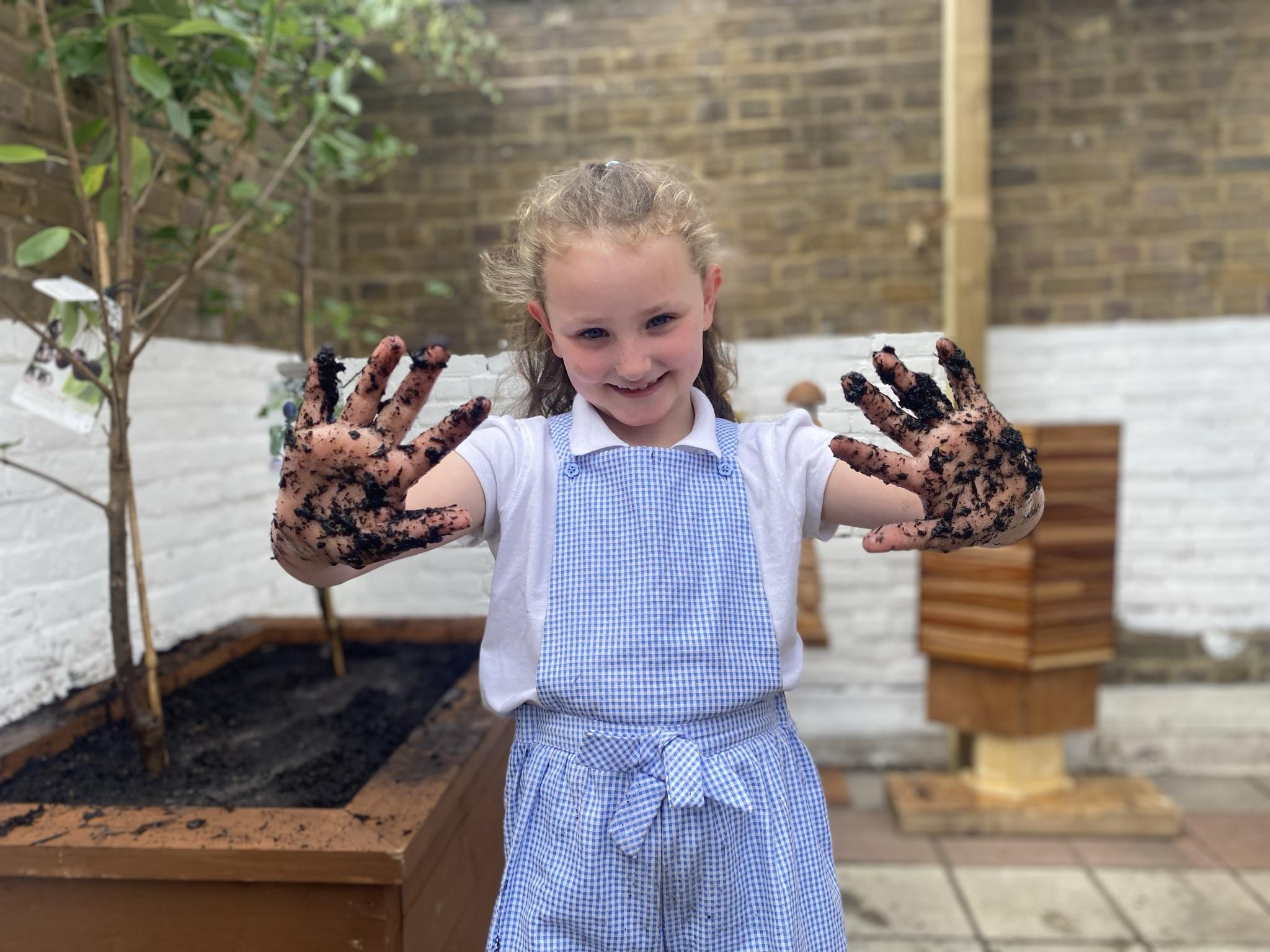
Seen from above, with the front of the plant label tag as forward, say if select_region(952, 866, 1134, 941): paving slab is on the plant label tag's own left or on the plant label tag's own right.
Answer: on the plant label tag's own left

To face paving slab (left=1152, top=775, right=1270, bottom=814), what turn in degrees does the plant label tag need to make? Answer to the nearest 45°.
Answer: approximately 90° to its left

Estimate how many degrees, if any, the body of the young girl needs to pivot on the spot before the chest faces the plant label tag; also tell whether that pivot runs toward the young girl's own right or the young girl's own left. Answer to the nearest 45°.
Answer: approximately 135° to the young girl's own right

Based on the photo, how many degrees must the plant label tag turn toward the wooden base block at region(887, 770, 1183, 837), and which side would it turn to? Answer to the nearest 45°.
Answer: approximately 90° to its left

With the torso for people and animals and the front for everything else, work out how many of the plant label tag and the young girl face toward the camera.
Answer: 2

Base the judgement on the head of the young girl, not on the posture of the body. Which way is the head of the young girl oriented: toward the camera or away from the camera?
toward the camera

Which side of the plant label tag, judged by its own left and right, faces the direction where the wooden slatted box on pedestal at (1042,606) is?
left

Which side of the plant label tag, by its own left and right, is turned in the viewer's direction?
front

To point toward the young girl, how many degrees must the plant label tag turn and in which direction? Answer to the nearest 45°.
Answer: approximately 45° to its left

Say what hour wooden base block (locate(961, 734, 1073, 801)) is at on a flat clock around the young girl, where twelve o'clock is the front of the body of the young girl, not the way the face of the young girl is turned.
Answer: The wooden base block is roughly at 7 o'clock from the young girl.

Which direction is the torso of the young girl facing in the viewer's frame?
toward the camera
